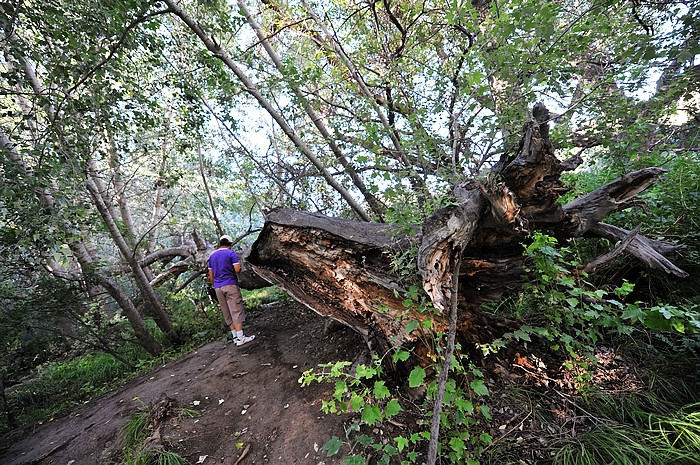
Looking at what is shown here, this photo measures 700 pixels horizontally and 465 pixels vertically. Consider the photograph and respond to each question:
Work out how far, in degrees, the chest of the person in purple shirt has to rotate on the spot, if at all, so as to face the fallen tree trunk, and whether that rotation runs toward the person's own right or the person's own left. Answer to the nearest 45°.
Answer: approximately 90° to the person's own right

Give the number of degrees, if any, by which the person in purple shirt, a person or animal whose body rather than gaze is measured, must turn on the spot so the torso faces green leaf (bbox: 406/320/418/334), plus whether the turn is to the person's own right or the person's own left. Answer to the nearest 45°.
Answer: approximately 135° to the person's own right

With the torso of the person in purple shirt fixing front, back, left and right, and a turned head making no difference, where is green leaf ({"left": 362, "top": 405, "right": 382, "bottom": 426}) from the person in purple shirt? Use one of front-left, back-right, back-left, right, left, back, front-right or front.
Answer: back-right

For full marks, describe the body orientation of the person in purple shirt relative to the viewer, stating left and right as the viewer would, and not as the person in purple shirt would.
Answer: facing away from the viewer and to the right of the viewer
